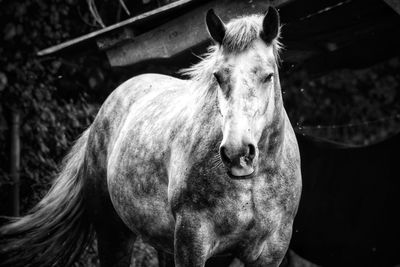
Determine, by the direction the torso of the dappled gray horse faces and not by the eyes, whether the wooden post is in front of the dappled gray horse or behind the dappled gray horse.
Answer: behind

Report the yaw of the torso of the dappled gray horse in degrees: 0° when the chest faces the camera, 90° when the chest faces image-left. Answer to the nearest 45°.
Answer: approximately 315°
